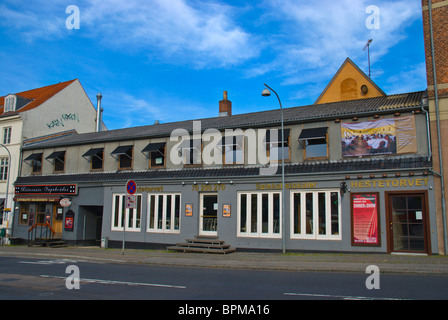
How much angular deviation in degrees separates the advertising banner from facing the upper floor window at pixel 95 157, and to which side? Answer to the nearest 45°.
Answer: approximately 90° to its right

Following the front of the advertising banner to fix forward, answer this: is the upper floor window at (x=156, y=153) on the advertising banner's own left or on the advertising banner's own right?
on the advertising banner's own right

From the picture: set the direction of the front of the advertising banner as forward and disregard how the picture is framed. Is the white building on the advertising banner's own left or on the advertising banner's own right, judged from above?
on the advertising banner's own right

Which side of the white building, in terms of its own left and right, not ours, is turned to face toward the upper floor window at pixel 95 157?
left

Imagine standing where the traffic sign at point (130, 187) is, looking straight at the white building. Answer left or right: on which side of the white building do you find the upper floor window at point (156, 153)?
right

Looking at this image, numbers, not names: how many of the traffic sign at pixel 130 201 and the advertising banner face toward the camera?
2

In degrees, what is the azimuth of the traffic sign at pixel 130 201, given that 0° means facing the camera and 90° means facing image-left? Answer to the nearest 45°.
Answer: approximately 0°

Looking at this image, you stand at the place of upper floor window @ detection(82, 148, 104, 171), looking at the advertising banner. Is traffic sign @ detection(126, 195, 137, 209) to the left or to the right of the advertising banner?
right

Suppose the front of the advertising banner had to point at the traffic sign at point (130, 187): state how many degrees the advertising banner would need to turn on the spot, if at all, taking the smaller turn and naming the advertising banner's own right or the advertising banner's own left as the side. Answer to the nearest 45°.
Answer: approximately 90° to the advertising banner's own right

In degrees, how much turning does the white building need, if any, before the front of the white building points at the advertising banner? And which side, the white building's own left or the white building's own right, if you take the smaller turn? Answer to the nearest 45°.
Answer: approximately 90° to the white building's own left

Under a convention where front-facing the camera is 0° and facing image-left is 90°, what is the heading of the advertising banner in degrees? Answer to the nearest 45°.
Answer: approximately 0°

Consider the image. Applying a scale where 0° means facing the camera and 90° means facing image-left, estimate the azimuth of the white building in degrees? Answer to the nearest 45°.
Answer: approximately 45°
